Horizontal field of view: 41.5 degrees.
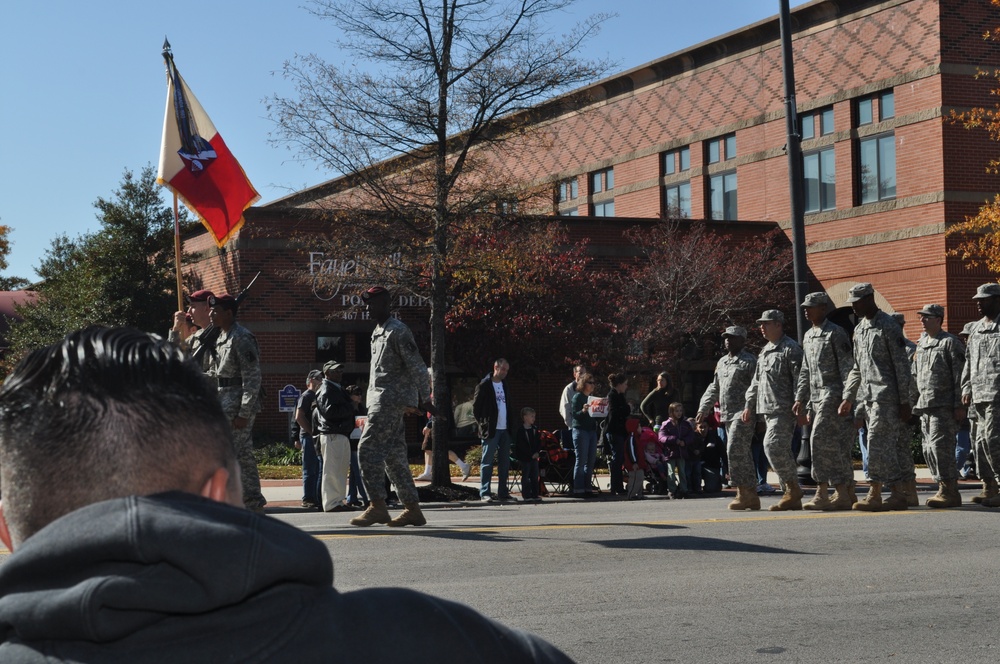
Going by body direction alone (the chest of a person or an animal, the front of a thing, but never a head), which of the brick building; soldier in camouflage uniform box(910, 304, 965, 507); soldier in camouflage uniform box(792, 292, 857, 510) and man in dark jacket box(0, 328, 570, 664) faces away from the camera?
the man in dark jacket

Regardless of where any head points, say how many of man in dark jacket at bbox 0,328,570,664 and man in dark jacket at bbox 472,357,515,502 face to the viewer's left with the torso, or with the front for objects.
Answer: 0

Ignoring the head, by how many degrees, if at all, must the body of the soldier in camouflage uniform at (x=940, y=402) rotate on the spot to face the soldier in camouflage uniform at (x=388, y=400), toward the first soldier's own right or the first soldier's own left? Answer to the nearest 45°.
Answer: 0° — they already face them

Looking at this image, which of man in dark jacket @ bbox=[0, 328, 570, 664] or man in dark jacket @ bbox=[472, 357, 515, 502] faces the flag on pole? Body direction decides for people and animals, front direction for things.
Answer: man in dark jacket @ bbox=[0, 328, 570, 664]

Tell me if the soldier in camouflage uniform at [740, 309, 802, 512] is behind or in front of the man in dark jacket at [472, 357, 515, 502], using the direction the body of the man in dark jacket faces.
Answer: in front

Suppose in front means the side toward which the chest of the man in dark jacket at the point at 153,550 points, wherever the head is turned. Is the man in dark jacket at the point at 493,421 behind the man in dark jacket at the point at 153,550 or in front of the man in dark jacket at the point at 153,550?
in front

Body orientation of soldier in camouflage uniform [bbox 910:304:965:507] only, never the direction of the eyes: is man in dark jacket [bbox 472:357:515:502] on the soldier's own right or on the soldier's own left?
on the soldier's own right

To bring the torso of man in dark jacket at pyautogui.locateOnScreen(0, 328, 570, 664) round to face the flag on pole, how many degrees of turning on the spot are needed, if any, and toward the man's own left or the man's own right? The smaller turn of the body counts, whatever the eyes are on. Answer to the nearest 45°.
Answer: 0° — they already face it

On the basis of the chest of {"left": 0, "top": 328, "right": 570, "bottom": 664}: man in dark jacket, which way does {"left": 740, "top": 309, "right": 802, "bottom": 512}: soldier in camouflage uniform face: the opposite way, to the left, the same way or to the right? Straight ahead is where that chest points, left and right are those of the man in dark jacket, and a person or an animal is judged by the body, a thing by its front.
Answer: to the left

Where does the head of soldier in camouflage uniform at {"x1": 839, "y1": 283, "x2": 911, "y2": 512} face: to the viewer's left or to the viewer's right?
to the viewer's left

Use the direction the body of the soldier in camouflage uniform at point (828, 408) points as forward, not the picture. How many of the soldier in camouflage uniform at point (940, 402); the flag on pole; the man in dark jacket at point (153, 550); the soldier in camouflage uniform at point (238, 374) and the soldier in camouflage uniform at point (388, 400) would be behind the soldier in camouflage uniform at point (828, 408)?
1

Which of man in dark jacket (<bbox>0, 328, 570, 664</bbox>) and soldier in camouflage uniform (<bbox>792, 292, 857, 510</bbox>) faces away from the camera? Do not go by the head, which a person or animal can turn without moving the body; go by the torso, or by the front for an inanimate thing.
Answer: the man in dark jacket

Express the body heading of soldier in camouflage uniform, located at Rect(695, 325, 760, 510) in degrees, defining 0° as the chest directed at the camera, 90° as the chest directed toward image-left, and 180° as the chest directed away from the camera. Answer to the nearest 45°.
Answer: approximately 45°

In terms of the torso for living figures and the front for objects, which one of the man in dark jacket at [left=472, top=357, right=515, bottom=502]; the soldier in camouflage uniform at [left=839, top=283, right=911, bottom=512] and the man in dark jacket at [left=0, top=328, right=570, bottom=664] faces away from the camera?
the man in dark jacket at [left=0, top=328, right=570, bottom=664]

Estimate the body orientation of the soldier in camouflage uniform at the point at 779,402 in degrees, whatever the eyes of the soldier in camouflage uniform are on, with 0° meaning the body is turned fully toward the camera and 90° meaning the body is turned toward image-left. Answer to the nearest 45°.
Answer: approximately 45°

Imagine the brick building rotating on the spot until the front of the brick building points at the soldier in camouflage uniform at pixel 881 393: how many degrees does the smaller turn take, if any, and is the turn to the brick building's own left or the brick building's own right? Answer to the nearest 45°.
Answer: approximately 45° to the brick building's own left

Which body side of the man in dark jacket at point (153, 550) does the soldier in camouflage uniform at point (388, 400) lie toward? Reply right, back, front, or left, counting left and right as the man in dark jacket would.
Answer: front

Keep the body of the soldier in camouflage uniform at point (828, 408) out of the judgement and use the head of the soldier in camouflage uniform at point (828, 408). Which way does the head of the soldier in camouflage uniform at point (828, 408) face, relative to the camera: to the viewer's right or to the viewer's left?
to the viewer's left

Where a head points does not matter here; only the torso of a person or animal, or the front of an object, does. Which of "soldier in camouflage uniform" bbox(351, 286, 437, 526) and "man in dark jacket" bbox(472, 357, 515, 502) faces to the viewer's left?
the soldier in camouflage uniform

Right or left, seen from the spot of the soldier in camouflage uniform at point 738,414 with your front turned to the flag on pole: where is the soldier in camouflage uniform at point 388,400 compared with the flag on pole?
left
